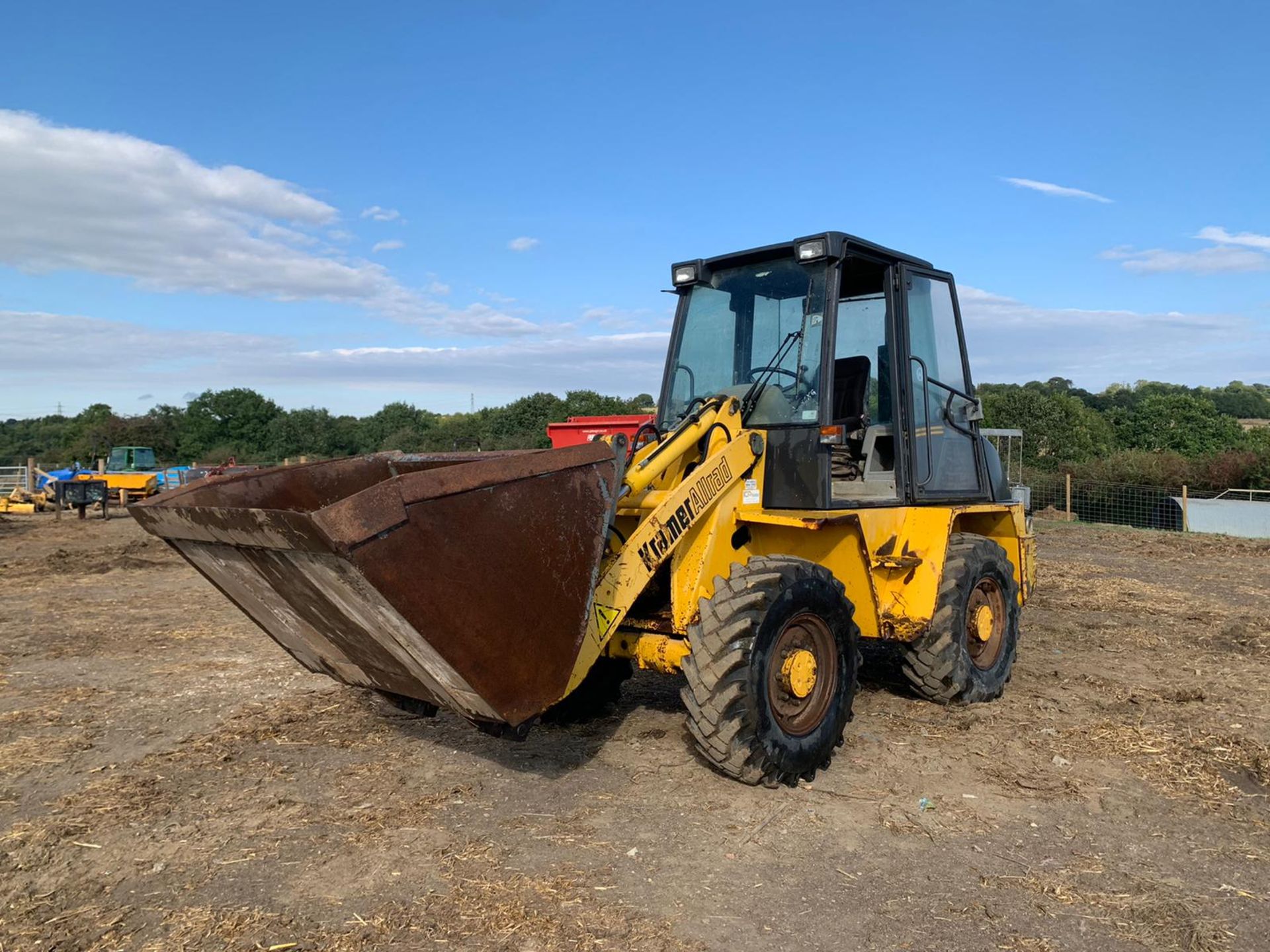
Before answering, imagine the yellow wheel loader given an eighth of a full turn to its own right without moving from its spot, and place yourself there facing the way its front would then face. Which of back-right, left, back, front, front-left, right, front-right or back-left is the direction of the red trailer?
right

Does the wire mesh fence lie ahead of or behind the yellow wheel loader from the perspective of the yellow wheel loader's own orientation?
behind

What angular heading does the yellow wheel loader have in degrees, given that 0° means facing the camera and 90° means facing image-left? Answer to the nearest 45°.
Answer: approximately 45°
